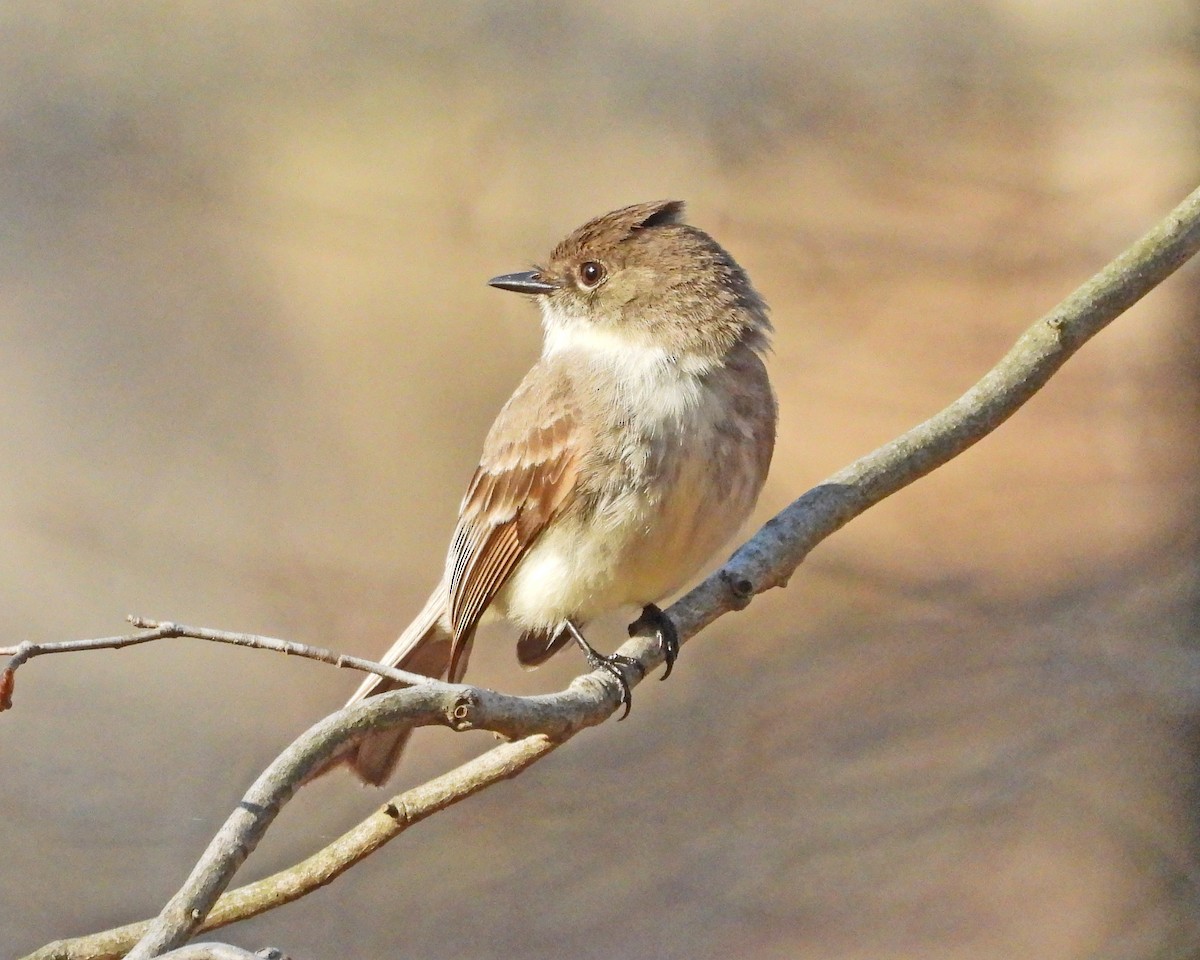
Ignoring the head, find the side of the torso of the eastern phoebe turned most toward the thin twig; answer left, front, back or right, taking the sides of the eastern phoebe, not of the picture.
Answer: right

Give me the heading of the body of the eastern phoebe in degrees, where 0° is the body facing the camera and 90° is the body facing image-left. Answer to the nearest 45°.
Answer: approximately 315°

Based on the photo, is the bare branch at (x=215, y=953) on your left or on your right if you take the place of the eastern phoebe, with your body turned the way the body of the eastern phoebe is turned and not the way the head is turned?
on your right
